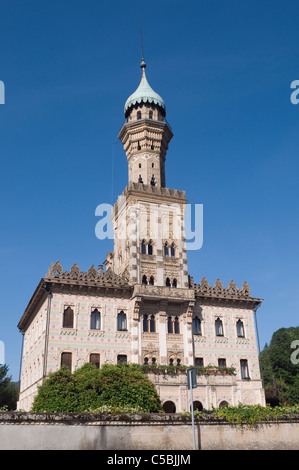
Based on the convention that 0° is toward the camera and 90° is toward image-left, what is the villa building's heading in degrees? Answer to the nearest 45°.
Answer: approximately 0°

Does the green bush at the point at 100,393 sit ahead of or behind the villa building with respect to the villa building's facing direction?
ahead

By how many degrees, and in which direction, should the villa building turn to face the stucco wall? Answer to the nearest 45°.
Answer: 0° — it already faces it
